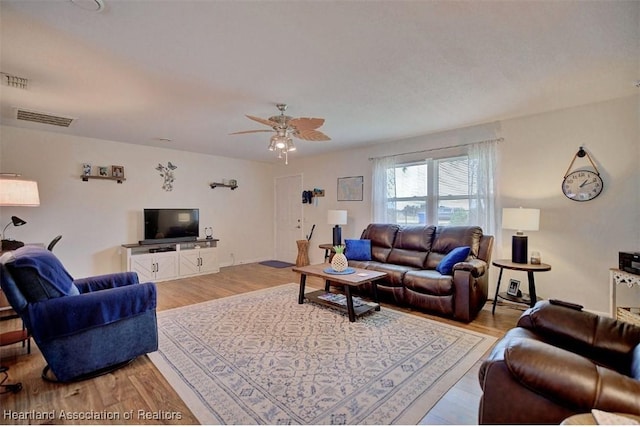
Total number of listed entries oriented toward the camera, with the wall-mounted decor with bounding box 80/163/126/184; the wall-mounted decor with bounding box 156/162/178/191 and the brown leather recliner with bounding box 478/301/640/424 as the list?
2

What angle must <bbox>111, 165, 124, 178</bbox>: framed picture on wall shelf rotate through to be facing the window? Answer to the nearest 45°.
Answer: approximately 45° to its left

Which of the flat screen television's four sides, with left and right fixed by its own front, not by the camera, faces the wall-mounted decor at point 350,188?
left

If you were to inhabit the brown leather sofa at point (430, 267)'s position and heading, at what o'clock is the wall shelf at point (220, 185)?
The wall shelf is roughly at 2 o'clock from the brown leather sofa.

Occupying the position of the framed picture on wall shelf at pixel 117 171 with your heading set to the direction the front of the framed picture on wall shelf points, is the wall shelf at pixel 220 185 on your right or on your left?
on your left

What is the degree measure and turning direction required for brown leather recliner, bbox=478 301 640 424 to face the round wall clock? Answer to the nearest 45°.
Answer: approximately 45° to its right

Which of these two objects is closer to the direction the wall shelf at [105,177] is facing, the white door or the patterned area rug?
the patterned area rug

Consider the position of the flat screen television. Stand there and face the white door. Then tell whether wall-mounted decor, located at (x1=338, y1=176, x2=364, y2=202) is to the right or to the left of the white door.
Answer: right

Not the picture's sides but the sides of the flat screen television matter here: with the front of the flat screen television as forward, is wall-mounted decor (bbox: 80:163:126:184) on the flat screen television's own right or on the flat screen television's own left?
on the flat screen television's own right

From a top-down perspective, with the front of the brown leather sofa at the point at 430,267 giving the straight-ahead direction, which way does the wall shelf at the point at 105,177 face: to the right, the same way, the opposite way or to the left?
to the left
